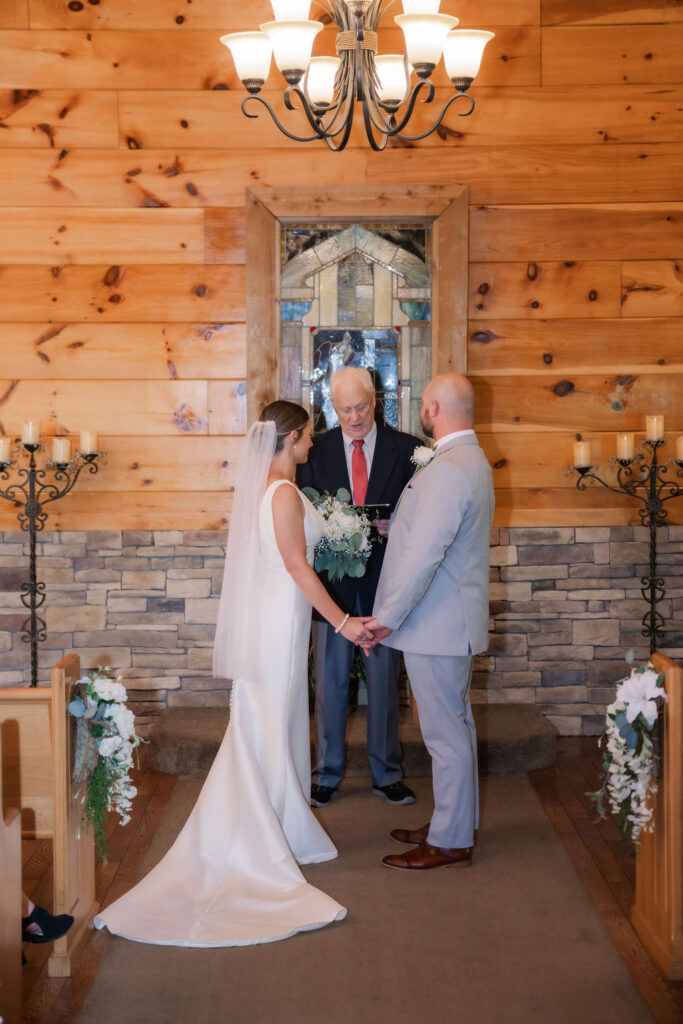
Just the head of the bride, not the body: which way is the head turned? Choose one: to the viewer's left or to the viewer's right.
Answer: to the viewer's right

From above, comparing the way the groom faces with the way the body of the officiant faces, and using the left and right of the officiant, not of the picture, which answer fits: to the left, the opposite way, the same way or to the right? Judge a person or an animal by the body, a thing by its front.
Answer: to the right

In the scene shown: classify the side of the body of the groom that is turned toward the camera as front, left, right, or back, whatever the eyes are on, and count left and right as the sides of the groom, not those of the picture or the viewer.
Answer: left

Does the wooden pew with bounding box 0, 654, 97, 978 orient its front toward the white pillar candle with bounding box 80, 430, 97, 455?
yes

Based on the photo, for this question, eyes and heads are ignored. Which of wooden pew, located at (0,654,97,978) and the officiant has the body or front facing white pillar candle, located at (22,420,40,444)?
the wooden pew

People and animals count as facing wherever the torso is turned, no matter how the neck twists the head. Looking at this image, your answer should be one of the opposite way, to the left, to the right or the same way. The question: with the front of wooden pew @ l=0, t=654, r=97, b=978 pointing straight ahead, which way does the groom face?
to the left

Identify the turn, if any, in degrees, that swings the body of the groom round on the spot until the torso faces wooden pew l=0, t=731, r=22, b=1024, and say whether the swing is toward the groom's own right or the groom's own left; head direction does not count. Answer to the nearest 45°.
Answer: approximately 45° to the groom's own left

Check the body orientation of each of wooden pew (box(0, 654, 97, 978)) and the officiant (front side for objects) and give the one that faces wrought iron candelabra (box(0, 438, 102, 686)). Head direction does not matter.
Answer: the wooden pew

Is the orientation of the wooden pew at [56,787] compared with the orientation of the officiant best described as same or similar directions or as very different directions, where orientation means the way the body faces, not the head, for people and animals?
very different directions

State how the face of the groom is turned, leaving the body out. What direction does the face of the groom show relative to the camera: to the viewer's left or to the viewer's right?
to the viewer's left

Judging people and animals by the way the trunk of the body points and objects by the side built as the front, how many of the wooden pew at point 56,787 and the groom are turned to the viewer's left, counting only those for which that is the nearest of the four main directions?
1

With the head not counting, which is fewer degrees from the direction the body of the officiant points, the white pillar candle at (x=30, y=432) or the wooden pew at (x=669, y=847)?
the wooden pew

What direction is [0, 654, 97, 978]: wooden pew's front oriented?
away from the camera

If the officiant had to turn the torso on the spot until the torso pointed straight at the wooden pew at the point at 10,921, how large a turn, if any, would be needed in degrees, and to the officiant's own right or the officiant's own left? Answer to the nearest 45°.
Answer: approximately 45° to the officiant's own right
